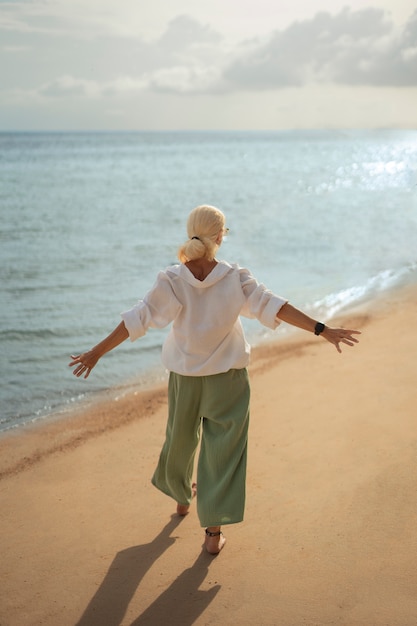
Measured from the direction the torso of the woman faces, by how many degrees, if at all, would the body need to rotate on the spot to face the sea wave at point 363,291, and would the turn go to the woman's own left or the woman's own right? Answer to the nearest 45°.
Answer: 0° — they already face it

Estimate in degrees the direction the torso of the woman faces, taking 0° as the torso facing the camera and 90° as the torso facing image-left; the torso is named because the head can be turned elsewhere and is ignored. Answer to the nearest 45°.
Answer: approximately 180°
